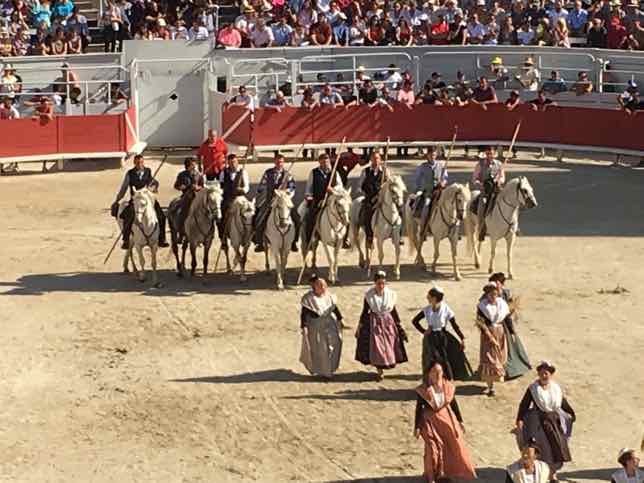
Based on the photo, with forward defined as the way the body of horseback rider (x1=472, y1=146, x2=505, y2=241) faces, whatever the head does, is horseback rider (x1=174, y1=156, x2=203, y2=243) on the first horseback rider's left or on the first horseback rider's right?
on the first horseback rider's right

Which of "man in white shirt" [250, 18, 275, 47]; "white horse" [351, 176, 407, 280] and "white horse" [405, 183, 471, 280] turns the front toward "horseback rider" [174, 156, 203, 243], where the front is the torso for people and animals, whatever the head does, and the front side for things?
the man in white shirt

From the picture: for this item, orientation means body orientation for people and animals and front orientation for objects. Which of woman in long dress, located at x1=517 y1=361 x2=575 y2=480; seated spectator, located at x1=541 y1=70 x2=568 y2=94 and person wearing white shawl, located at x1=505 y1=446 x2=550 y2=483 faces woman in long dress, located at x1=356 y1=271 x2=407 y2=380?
the seated spectator

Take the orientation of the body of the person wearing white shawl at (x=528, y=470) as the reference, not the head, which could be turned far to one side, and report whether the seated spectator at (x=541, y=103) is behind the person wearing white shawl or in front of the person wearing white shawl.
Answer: behind

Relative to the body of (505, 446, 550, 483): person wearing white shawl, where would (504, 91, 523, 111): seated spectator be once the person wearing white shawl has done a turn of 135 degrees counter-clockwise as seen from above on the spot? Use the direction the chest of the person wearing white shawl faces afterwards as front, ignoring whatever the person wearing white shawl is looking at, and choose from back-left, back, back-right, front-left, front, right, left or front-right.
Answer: front-left

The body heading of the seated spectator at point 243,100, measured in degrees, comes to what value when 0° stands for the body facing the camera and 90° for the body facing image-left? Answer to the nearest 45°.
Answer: approximately 0°
